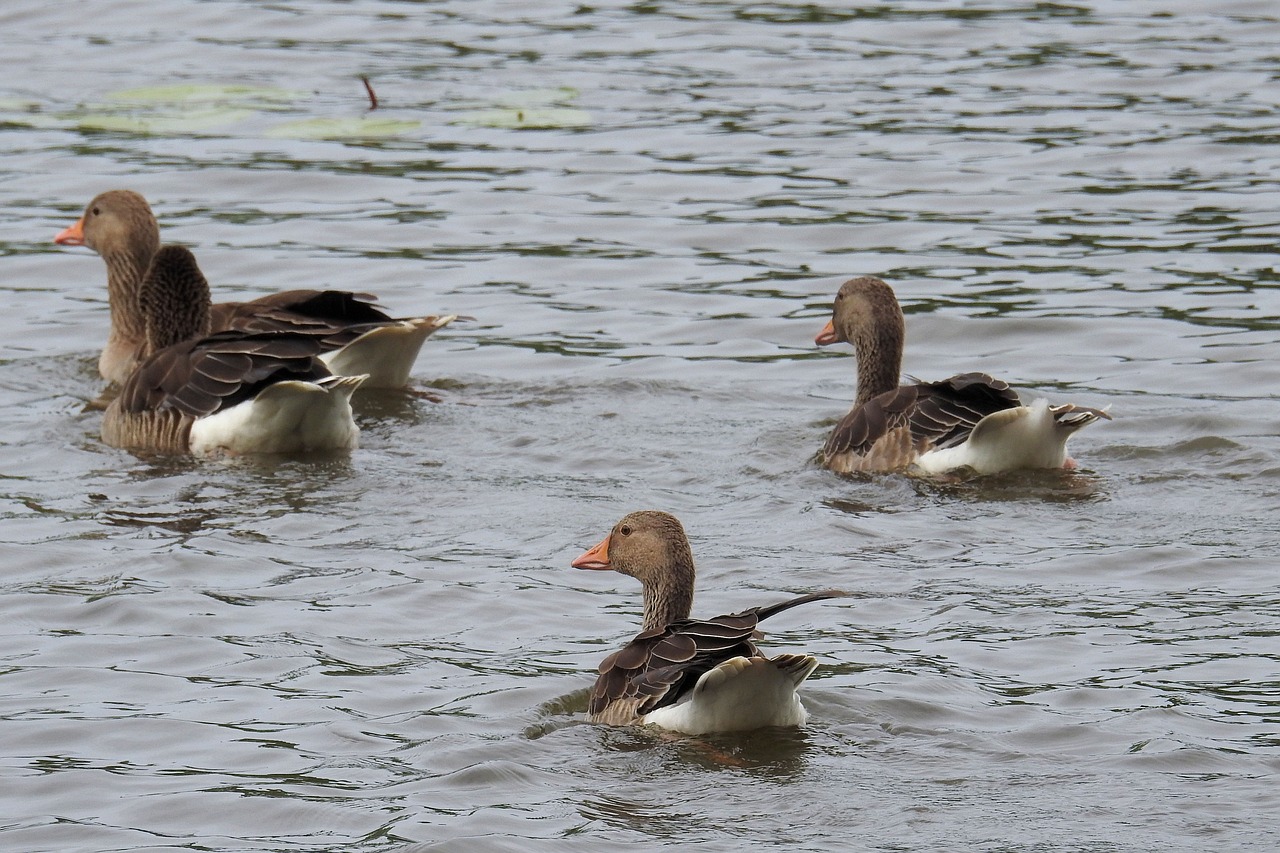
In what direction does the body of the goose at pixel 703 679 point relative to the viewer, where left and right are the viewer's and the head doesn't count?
facing away from the viewer and to the left of the viewer

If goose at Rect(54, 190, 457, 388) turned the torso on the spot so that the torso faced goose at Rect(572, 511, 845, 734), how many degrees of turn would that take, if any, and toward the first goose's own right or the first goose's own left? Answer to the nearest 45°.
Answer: approximately 90° to the first goose's own left

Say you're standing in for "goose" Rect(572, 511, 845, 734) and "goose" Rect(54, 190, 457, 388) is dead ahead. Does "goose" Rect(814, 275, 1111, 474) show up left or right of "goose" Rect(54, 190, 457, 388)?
right

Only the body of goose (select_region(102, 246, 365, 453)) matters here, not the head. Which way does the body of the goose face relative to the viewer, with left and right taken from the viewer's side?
facing away from the viewer and to the left of the viewer

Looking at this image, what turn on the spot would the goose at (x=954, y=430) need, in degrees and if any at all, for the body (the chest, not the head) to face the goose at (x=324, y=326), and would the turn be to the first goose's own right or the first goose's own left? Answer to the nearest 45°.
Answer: approximately 45° to the first goose's own left

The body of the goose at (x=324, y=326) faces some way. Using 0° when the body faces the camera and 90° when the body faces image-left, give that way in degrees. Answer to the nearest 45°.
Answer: approximately 90°

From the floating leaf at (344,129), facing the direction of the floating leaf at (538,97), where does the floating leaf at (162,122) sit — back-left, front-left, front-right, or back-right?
back-left

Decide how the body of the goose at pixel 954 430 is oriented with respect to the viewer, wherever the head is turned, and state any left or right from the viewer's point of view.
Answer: facing away from the viewer and to the left of the viewer
